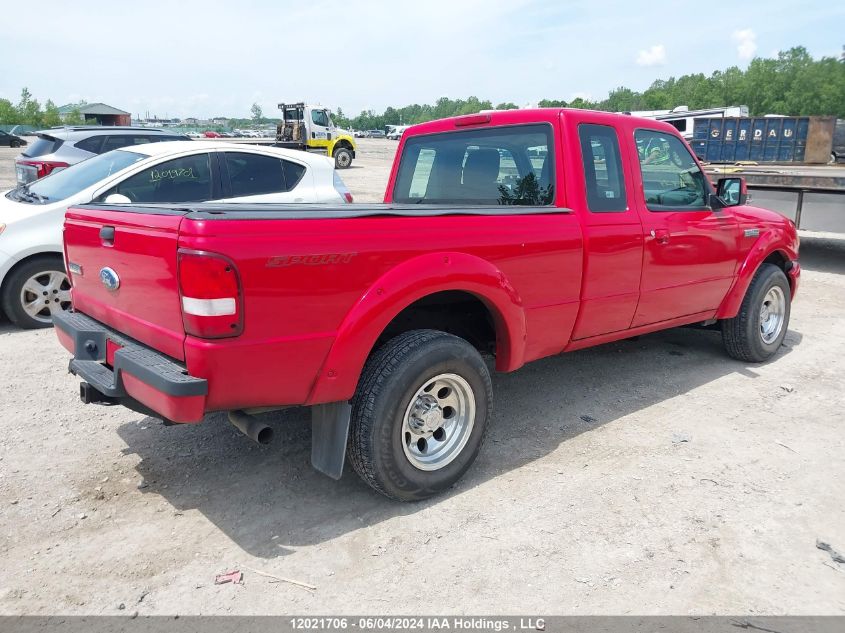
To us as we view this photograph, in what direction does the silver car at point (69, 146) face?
facing away from the viewer and to the right of the viewer

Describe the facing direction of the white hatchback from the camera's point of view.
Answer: facing the viewer and to the left of the viewer

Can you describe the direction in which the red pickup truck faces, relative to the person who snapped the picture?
facing away from the viewer and to the right of the viewer

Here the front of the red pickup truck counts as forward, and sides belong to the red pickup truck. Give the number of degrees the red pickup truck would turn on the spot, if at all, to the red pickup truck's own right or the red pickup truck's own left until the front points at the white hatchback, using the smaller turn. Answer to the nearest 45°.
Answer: approximately 90° to the red pickup truck's own left

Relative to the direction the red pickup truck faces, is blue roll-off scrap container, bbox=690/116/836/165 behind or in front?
in front

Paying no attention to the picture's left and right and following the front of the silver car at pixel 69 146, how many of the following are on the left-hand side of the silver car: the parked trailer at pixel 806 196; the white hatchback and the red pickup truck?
0

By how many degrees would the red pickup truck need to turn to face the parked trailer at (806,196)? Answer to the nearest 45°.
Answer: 0° — it already faces it

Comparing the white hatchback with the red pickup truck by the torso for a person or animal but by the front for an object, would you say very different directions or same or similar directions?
very different directions

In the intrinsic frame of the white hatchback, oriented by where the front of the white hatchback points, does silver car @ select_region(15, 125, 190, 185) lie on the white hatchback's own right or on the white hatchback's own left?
on the white hatchback's own right

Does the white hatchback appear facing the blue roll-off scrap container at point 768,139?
no

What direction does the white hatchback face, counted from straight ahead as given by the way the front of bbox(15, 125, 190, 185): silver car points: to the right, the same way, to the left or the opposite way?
the opposite way

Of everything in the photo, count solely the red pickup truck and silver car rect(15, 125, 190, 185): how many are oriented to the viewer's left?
0

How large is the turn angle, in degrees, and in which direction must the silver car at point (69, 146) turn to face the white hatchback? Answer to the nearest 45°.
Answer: approximately 135° to its right

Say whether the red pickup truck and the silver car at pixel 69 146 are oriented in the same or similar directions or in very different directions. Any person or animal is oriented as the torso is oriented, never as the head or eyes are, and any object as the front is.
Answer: same or similar directions

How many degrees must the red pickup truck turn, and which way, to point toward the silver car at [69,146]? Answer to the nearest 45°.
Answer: approximately 90° to its left
